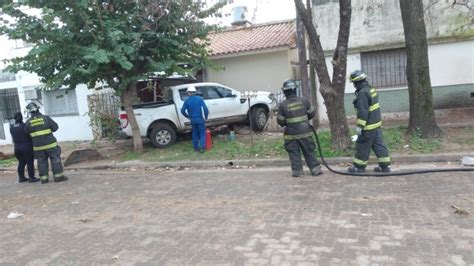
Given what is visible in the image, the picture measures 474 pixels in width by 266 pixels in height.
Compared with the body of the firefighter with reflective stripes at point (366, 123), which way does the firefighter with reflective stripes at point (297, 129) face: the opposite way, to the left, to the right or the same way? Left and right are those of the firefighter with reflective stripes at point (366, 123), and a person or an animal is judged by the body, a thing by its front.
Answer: to the right

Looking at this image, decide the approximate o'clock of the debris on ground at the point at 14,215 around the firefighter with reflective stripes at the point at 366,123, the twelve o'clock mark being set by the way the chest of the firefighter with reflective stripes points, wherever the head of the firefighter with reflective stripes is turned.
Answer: The debris on ground is roughly at 11 o'clock from the firefighter with reflective stripes.

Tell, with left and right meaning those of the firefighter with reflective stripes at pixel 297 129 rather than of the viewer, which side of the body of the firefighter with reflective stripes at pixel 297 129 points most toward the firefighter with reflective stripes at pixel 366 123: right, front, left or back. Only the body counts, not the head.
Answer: right

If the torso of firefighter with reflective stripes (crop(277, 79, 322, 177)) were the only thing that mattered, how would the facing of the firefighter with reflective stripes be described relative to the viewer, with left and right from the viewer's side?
facing away from the viewer

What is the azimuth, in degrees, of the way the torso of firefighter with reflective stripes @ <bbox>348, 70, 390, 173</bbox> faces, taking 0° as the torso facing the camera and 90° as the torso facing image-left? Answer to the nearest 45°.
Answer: approximately 90°

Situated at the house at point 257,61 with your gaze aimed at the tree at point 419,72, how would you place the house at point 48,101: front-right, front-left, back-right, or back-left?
back-right

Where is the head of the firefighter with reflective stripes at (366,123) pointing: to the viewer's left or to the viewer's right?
to the viewer's left

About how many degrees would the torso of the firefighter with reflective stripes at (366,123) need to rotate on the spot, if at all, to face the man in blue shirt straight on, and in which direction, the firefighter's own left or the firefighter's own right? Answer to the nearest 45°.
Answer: approximately 45° to the firefighter's own right

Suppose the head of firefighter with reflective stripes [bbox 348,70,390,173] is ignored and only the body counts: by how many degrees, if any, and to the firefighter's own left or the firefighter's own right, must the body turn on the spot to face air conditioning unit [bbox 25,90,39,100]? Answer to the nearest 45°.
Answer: approximately 45° to the firefighter's own right

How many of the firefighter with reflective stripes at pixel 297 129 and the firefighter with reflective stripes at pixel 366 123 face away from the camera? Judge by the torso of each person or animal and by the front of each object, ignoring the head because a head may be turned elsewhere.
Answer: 1

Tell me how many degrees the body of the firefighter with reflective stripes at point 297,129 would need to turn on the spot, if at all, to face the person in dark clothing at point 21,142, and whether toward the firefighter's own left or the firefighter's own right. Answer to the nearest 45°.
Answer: approximately 90° to the firefighter's own left

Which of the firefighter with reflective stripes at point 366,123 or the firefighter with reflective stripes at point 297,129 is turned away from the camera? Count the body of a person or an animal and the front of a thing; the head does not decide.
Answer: the firefighter with reflective stripes at point 297,129
